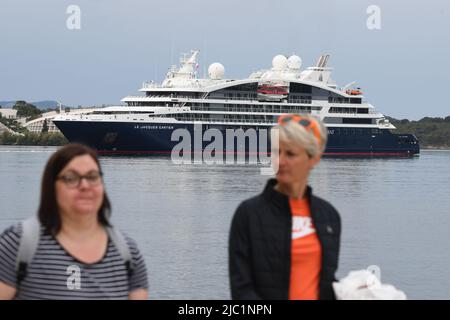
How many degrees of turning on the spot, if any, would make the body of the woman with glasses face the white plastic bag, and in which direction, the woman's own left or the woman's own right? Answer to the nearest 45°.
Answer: approximately 90° to the woman's own left

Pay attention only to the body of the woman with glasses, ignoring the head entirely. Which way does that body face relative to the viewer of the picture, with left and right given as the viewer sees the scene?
facing the viewer
